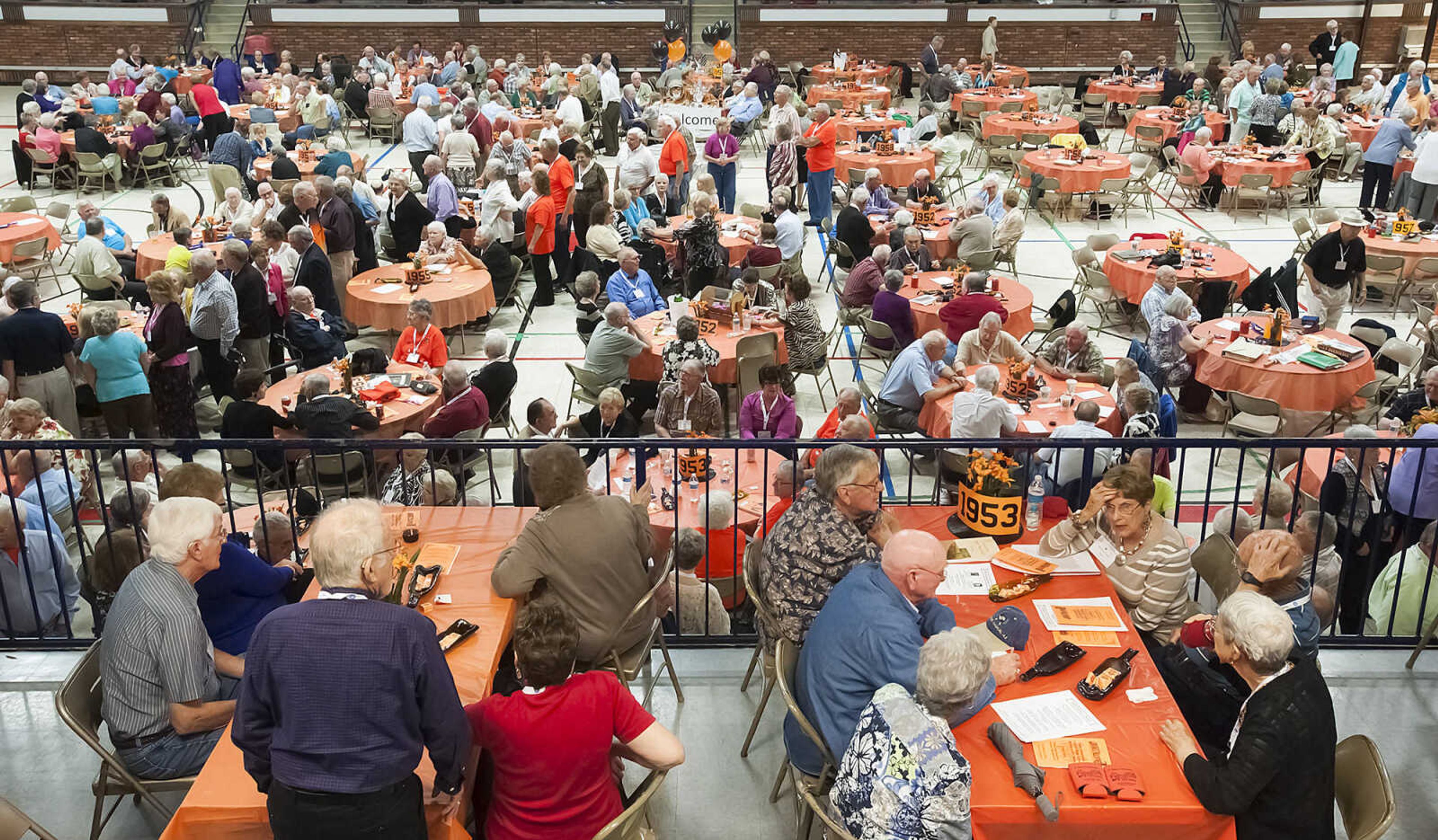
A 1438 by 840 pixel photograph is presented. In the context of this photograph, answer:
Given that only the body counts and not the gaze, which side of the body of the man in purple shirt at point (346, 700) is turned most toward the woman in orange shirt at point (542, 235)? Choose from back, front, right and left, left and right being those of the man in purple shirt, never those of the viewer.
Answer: front

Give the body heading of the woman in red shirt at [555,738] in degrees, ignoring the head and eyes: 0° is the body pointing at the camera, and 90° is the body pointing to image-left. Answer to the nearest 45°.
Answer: approximately 180°

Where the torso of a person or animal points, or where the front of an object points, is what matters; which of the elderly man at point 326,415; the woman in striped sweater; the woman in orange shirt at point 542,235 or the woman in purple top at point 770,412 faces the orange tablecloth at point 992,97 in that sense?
the elderly man

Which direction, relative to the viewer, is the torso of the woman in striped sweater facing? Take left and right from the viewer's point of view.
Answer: facing the viewer and to the left of the viewer

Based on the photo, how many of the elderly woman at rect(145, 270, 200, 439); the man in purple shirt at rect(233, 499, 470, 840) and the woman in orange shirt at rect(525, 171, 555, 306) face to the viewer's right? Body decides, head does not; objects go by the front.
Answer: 0

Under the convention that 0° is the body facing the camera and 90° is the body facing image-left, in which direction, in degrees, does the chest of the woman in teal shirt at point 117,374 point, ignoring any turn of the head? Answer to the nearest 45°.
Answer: approximately 180°

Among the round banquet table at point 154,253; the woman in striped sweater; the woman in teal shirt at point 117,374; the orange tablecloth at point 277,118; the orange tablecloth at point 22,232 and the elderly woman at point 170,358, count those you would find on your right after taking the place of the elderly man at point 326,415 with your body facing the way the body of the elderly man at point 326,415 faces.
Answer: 1

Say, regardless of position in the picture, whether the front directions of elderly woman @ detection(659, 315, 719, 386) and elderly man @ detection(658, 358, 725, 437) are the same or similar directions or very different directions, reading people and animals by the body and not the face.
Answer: very different directions

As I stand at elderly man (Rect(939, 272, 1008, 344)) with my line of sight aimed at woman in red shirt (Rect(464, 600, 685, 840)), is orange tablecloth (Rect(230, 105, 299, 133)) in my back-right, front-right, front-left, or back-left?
back-right

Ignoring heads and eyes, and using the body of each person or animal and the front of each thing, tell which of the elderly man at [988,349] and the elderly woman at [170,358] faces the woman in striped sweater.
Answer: the elderly man

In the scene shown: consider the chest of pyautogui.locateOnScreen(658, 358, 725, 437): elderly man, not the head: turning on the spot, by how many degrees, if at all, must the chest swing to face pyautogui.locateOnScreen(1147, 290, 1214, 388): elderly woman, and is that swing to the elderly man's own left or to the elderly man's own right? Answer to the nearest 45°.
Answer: approximately 90° to the elderly man's own left

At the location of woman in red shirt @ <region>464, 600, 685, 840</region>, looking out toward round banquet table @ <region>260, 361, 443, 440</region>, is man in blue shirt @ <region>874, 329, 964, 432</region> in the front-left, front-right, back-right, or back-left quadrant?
front-right

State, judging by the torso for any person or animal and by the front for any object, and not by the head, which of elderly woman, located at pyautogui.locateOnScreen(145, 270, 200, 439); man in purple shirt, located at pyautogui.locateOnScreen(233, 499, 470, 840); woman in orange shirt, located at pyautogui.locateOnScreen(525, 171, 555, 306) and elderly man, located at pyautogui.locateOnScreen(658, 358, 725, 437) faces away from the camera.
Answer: the man in purple shirt

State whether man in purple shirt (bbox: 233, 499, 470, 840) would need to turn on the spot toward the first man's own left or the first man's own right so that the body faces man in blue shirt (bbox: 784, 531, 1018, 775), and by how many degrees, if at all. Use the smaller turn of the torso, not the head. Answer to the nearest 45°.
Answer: approximately 90° to the first man's own right

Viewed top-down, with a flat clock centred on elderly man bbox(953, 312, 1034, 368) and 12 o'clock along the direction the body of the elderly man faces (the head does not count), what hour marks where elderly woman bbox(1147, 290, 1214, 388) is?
The elderly woman is roughly at 8 o'clock from the elderly man.

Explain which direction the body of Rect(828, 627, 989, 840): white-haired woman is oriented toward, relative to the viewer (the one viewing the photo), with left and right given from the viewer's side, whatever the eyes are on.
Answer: facing away from the viewer and to the right of the viewer

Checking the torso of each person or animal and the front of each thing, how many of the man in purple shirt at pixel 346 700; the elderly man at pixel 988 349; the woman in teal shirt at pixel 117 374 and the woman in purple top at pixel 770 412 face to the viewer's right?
0

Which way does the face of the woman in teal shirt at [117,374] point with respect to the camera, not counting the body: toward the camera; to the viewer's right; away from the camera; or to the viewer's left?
away from the camera
